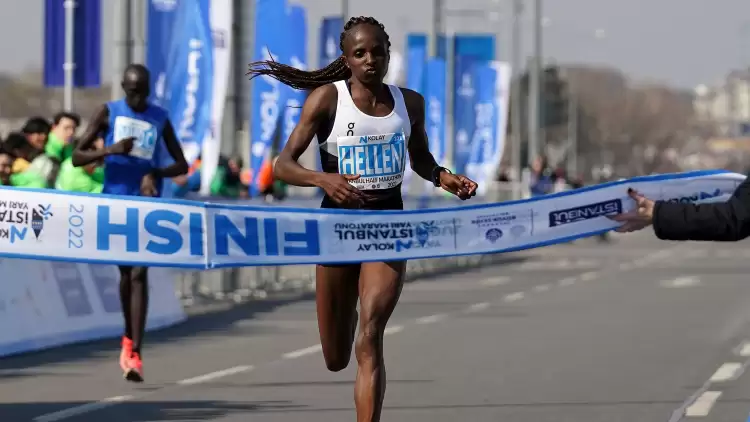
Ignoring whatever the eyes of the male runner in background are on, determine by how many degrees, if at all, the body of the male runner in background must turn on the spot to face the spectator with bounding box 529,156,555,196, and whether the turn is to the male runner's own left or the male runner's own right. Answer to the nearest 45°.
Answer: approximately 180°

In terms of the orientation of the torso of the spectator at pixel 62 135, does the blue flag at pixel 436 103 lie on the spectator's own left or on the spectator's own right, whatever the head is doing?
on the spectator's own left

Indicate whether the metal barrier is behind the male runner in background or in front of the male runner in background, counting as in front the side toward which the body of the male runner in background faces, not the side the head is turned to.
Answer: behind

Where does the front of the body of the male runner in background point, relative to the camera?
toward the camera

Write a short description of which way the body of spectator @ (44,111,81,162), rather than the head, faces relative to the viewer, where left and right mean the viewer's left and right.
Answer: facing the viewer and to the right of the viewer

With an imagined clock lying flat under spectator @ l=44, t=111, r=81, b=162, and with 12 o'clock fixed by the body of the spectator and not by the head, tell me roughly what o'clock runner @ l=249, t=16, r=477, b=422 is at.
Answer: The runner is roughly at 1 o'clock from the spectator.

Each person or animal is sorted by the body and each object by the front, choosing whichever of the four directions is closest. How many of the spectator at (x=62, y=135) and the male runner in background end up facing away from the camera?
0

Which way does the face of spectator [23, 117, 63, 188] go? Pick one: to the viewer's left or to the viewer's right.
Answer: to the viewer's right

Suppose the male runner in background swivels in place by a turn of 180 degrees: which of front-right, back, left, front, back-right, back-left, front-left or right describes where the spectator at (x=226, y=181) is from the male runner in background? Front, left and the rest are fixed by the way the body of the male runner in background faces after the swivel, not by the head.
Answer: front
